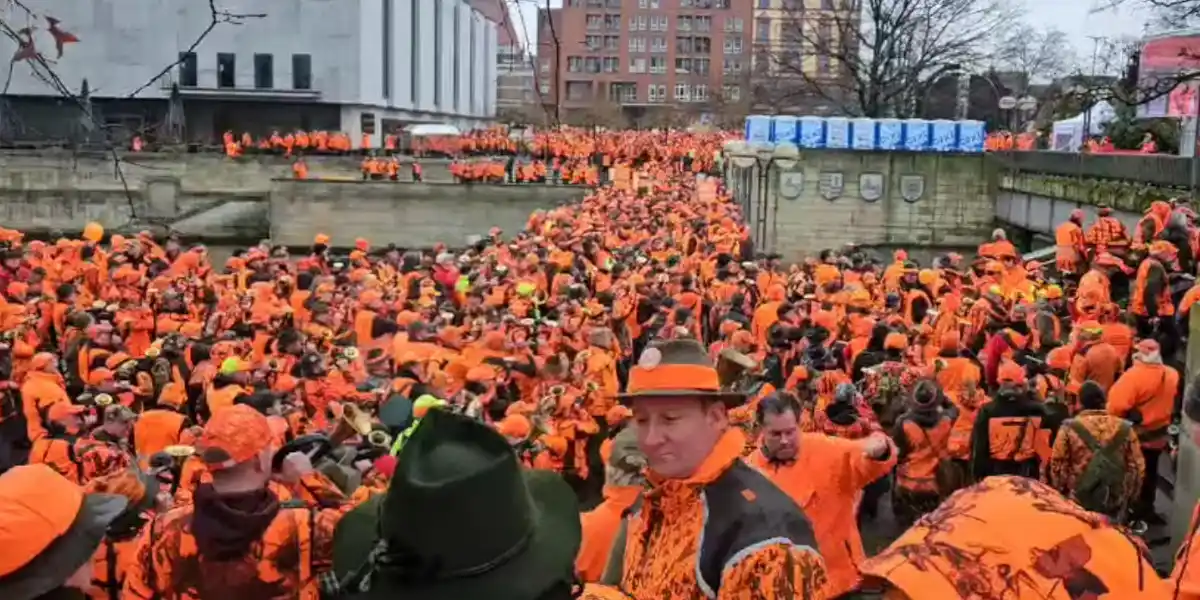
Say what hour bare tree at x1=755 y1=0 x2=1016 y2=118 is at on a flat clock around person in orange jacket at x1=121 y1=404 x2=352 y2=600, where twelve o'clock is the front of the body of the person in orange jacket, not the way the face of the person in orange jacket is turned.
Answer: The bare tree is roughly at 1 o'clock from the person in orange jacket.

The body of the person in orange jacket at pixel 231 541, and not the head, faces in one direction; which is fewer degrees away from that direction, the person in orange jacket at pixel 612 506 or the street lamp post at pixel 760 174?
the street lamp post

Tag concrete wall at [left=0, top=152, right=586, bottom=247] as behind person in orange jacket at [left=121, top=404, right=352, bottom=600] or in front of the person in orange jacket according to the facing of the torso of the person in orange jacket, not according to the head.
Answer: in front

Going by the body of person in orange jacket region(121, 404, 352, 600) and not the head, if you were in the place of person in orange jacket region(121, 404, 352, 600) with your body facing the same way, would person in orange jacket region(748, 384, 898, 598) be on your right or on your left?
on your right

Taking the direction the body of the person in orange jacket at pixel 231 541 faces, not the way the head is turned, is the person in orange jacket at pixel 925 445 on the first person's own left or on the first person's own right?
on the first person's own right

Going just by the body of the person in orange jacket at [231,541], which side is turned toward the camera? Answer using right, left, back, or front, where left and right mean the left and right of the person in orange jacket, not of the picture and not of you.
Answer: back

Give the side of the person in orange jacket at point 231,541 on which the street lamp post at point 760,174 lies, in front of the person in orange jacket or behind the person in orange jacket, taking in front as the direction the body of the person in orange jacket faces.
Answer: in front
